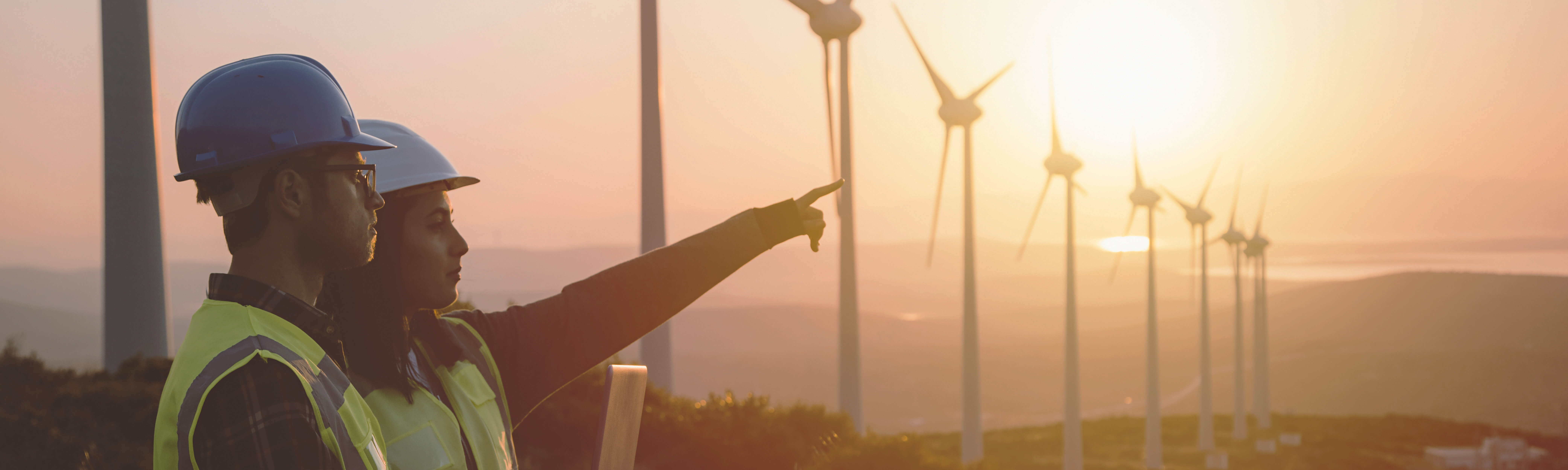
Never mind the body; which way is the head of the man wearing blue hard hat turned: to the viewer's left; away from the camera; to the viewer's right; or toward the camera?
to the viewer's right

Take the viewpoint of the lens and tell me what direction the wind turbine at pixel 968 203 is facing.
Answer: facing the viewer and to the left of the viewer

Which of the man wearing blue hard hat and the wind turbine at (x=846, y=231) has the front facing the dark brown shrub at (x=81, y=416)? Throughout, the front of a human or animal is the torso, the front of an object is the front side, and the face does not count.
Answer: the wind turbine

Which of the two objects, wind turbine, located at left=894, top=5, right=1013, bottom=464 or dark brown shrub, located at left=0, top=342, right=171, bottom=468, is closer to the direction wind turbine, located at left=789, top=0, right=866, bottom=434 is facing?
the dark brown shrub

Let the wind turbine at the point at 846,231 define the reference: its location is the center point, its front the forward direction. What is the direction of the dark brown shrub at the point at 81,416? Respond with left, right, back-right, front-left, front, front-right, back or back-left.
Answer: front

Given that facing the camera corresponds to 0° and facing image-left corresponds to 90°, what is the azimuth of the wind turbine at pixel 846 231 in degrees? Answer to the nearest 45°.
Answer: approximately 45°

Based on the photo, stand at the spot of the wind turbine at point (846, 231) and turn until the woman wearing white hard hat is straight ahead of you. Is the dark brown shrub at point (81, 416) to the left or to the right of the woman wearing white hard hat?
right

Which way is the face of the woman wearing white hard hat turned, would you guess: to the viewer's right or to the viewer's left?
to the viewer's right

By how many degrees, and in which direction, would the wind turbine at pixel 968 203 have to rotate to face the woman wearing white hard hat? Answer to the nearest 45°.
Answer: approximately 45° to its left

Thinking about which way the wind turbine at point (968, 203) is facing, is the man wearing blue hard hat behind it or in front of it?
in front

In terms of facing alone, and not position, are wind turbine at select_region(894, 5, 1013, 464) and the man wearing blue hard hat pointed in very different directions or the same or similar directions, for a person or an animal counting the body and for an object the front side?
very different directions

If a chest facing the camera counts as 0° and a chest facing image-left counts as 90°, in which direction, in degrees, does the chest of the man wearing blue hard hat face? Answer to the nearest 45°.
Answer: approximately 270°

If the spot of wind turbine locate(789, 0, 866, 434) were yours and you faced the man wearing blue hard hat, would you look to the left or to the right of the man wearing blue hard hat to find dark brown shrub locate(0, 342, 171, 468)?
right
